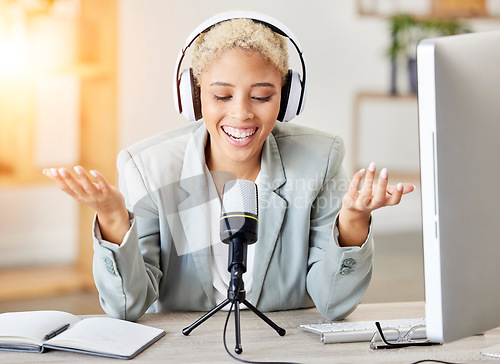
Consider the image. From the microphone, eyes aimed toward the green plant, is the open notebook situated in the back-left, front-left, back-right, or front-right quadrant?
back-left

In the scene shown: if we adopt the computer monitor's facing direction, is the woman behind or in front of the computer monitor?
in front

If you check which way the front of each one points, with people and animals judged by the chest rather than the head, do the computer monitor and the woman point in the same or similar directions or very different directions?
very different directions

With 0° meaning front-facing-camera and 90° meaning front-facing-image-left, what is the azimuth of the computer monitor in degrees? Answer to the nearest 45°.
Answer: approximately 135°

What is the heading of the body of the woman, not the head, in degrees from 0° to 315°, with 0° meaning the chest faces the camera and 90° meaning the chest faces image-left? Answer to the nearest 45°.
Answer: approximately 0°

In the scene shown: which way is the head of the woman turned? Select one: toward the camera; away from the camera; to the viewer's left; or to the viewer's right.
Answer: toward the camera

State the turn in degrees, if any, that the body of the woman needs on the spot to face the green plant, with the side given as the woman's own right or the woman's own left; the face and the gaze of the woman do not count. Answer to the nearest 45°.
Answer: approximately 135° to the woman's own left

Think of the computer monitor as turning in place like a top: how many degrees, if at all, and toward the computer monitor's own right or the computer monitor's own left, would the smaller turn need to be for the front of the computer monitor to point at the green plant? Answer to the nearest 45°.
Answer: approximately 45° to the computer monitor's own right

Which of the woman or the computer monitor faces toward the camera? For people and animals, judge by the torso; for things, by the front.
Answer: the woman

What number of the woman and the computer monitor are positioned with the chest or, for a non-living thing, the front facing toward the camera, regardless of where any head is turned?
1
